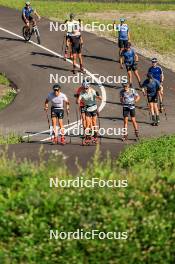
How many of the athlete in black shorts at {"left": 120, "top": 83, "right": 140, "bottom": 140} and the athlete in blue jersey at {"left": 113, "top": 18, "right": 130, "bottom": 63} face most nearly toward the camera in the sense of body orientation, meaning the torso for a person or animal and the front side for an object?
2

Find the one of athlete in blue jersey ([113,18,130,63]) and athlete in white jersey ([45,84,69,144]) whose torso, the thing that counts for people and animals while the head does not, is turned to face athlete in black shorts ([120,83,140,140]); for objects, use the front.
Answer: the athlete in blue jersey

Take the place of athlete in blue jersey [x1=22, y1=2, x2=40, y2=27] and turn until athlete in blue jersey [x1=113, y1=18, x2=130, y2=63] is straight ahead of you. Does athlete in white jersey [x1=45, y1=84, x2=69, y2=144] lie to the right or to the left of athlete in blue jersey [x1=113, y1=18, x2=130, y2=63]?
right

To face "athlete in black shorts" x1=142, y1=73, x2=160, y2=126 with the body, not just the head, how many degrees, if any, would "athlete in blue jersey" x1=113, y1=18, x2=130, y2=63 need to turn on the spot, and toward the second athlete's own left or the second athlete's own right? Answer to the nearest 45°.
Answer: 0° — they already face them

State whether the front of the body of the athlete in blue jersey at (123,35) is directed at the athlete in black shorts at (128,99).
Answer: yes

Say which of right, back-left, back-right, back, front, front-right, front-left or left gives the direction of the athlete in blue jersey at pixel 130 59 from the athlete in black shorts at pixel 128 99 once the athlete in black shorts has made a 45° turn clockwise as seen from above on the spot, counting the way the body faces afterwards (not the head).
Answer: back-right

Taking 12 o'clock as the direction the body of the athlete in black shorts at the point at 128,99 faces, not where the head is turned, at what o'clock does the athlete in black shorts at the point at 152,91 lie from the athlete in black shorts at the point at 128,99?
the athlete in black shorts at the point at 152,91 is roughly at 7 o'clock from the athlete in black shorts at the point at 128,99.
